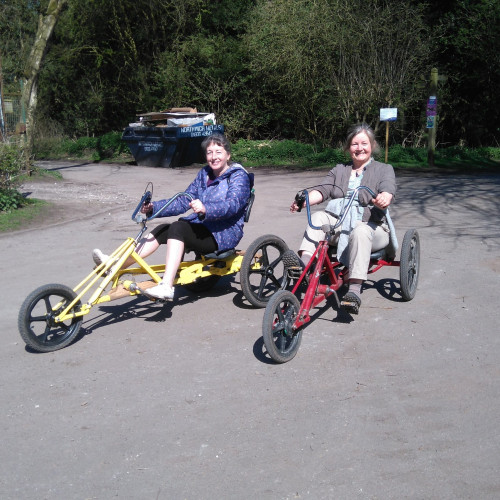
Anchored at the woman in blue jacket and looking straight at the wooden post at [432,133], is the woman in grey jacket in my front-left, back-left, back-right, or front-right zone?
front-right

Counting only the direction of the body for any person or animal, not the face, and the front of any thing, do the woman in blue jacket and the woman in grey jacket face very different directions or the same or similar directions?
same or similar directions

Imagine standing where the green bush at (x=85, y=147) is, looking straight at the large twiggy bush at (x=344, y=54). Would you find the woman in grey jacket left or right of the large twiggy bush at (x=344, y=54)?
right

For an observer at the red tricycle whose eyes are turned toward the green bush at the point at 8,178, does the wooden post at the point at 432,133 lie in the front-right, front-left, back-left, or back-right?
front-right

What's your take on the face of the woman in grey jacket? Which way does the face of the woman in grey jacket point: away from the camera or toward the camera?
toward the camera

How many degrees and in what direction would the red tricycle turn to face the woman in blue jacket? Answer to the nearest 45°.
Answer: approximately 90° to its right

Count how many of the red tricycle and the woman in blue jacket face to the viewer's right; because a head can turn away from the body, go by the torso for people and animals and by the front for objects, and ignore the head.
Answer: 0

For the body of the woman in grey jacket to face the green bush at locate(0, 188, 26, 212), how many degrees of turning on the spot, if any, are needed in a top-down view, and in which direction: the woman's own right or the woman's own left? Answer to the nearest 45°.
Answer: approximately 90° to the woman's own right

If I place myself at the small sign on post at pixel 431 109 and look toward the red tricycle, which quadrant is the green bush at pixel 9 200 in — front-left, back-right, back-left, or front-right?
front-right

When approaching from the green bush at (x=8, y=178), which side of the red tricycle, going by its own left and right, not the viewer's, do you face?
right

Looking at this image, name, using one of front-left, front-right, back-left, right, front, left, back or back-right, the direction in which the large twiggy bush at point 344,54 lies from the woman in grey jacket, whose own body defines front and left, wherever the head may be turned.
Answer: back-right

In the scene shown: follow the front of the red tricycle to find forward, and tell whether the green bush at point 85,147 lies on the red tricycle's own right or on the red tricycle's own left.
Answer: on the red tricycle's own right

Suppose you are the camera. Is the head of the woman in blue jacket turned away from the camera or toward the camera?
toward the camera

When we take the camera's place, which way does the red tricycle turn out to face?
facing the viewer and to the left of the viewer
